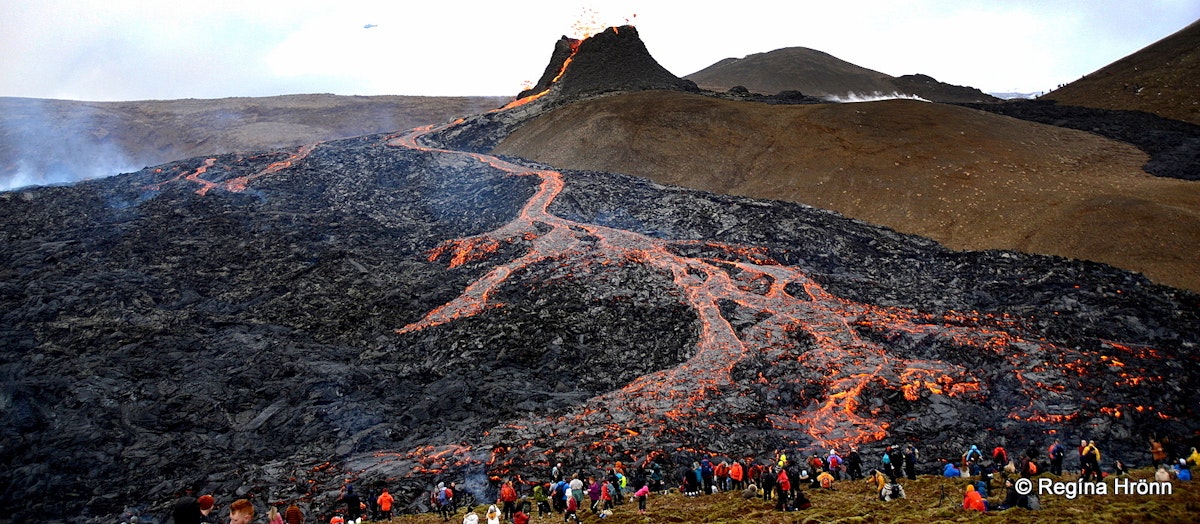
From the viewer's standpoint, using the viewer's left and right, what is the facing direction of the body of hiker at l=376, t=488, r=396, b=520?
facing away from the viewer

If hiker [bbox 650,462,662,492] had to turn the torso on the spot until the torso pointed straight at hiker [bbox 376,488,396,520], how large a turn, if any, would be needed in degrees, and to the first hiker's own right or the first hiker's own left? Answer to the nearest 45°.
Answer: approximately 90° to the first hiker's own left

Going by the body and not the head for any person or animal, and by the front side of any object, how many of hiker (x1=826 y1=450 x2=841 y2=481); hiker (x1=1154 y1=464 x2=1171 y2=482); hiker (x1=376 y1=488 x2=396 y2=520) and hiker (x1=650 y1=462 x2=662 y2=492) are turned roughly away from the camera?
4

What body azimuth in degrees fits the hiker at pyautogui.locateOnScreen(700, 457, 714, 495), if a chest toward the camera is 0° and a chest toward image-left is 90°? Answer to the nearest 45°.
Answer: approximately 180°

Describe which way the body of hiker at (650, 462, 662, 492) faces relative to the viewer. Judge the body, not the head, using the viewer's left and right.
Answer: facing away from the viewer

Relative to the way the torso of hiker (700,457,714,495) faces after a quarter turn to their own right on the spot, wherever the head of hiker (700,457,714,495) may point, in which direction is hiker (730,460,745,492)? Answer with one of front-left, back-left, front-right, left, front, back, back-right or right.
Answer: front

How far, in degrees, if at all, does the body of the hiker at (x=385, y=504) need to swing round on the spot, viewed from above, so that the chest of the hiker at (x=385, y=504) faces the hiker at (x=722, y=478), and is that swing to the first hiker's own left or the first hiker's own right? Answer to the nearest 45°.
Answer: approximately 90° to the first hiker's own right

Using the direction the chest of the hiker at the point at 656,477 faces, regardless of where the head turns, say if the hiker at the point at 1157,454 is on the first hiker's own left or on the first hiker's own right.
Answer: on the first hiker's own right

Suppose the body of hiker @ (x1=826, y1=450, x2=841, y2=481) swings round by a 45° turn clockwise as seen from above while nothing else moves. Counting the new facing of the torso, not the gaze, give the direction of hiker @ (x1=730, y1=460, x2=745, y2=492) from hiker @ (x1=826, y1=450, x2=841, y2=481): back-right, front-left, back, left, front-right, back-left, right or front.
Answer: back

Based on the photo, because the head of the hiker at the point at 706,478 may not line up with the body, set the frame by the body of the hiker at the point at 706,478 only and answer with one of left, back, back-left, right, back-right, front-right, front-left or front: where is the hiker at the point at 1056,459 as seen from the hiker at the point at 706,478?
right

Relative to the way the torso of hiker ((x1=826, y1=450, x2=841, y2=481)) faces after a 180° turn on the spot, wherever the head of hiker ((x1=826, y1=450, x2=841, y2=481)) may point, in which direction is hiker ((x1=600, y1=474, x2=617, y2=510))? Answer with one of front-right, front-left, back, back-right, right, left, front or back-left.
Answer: front-right

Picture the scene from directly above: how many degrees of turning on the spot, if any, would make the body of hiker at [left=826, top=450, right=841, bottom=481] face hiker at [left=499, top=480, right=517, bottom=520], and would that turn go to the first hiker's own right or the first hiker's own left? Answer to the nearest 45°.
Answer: approximately 135° to the first hiker's own left

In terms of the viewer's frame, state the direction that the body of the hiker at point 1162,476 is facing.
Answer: away from the camera

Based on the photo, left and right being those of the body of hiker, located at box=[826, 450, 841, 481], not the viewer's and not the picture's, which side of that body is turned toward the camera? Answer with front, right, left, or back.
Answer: back
